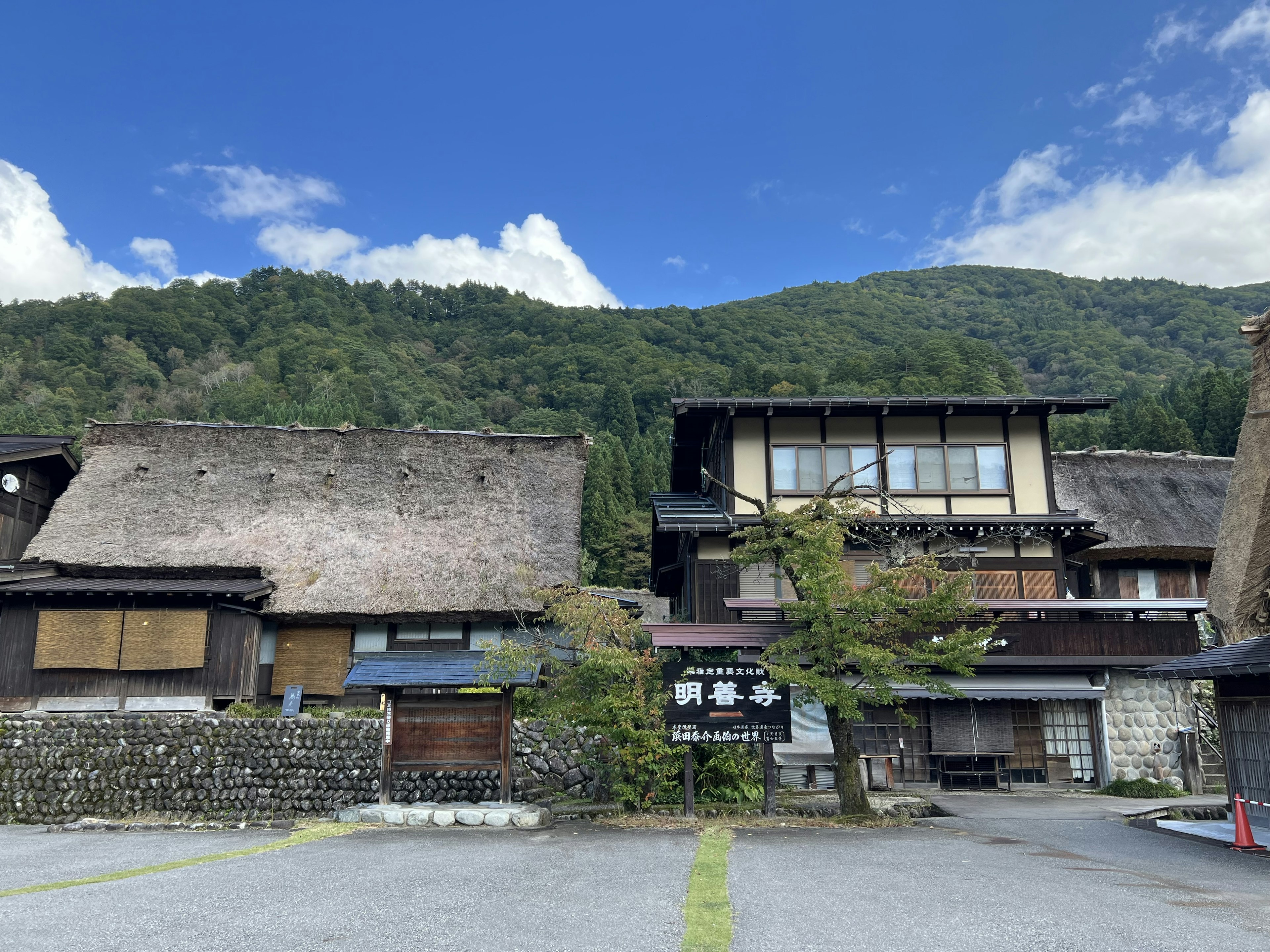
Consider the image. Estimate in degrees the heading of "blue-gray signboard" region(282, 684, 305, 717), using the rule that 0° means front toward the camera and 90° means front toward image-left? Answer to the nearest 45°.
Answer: approximately 0°

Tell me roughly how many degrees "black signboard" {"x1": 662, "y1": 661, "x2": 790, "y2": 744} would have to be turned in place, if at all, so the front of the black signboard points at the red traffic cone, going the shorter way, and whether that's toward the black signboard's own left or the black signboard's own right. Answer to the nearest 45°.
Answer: approximately 90° to the black signboard's own left

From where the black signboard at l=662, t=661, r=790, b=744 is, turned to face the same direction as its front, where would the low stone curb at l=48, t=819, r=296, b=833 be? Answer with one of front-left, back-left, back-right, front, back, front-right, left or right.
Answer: right

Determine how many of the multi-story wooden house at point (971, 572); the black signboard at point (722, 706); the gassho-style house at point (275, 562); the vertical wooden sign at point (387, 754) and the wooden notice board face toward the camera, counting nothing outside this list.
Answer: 5

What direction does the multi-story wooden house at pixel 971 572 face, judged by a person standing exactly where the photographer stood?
facing the viewer

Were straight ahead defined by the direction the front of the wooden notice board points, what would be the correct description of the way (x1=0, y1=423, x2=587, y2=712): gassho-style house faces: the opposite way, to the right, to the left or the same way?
the same way

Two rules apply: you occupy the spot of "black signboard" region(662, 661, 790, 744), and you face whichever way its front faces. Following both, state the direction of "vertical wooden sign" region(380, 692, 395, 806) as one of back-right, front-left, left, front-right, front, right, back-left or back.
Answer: right

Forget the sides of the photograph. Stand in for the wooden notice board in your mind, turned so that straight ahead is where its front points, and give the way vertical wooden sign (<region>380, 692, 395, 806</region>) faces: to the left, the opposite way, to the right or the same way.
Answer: the same way

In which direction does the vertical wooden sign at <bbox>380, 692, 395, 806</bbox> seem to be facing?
toward the camera

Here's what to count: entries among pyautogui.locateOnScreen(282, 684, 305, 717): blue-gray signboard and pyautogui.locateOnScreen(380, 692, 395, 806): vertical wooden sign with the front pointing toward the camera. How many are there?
2

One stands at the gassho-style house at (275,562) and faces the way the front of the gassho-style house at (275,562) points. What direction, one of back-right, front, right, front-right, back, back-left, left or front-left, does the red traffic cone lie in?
front-left

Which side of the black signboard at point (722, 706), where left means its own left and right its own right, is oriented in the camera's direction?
front

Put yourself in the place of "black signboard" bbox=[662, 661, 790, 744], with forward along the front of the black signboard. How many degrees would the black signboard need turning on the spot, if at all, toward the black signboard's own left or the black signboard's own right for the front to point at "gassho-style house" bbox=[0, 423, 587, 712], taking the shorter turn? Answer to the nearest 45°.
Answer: approximately 135° to the black signboard's own right

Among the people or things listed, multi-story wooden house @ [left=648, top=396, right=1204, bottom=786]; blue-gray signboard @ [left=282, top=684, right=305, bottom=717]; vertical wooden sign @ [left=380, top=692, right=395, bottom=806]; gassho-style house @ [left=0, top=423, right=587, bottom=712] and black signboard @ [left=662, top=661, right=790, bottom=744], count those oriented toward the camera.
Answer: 5

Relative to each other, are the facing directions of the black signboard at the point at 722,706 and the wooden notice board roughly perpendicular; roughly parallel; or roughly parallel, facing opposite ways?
roughly parallel
